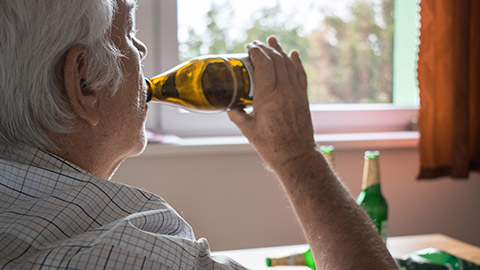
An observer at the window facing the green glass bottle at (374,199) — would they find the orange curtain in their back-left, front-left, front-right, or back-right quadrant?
front-left

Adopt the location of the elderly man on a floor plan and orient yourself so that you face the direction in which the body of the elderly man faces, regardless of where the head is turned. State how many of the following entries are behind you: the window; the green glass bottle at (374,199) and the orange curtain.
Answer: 0

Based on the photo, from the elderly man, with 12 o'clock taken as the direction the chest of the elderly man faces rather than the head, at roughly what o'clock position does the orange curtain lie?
The orange curtain is roughly at 12 o'clock from the elderly man.

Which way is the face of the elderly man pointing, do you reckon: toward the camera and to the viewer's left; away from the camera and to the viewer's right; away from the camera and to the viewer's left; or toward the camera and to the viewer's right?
away from the camera and to the viewer's right

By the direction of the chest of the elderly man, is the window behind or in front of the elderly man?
in front

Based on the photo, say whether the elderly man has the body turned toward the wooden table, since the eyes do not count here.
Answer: yes

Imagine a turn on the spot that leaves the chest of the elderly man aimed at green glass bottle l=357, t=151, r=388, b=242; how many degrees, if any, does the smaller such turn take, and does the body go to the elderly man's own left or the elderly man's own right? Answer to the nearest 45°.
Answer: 0° — they already face it

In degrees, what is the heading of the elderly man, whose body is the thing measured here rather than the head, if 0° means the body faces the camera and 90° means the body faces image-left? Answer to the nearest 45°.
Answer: approximately 225°
